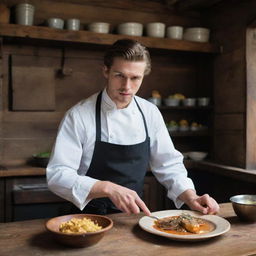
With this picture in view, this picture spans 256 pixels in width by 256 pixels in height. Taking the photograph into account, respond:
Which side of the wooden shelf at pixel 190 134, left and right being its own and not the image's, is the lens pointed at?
front

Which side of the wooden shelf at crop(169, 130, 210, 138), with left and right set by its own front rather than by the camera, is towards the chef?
front

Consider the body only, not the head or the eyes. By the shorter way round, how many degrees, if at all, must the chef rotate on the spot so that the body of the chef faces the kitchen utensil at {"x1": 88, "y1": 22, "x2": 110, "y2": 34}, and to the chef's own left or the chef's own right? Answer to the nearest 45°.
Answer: approximately 135° to the chef's own left

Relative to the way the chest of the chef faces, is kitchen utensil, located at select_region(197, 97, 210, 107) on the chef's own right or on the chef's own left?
on the chef's own left

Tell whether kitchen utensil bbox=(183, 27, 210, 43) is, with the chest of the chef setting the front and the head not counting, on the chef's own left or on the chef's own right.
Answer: on the chef's own left

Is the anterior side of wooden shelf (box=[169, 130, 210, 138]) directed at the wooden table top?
yes

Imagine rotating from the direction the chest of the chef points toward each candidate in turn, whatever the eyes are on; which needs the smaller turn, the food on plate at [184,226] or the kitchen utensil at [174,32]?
the food on plate

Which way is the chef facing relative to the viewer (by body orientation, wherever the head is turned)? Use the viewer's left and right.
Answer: facing the viewer and to the right of the viewer

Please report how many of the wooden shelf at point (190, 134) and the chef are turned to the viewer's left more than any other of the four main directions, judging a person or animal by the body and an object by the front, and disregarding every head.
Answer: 0

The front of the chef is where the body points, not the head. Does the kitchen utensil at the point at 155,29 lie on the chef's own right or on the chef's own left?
on the chef's own left
